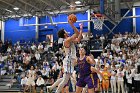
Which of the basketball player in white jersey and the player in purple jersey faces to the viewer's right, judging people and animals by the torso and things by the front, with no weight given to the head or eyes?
the basketball player in white jersey

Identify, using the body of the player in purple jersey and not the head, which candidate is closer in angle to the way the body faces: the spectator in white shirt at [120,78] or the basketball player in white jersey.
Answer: the basketball player in white jersey

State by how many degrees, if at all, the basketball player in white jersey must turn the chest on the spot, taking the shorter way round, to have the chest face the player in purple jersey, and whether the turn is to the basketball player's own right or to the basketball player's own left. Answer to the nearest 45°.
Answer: approximately 45° to the basketball player's own left

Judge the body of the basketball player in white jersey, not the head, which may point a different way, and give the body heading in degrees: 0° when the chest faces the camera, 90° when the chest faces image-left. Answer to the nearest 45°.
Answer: approximately 270°

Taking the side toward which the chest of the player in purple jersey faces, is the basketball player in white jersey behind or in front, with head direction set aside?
in front

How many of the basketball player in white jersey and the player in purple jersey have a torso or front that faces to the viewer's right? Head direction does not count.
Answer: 1

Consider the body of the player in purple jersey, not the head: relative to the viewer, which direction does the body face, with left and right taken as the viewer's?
facing the viewer and to the left of the viewer

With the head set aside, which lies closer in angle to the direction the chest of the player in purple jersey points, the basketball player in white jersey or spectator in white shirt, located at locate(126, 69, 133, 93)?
the basketball player in white jersey
